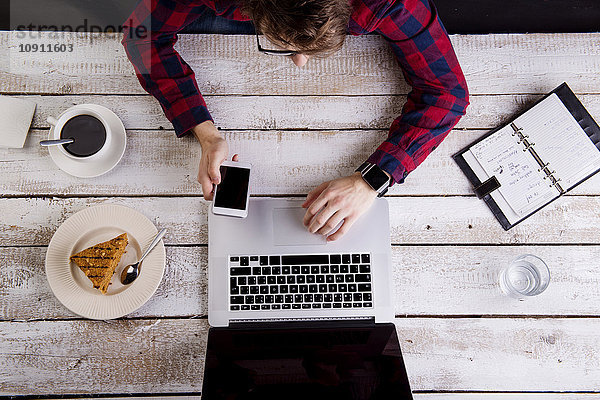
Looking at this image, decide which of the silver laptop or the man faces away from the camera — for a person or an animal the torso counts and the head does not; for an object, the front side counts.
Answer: the silver laptop

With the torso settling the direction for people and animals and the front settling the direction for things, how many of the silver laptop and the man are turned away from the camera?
1

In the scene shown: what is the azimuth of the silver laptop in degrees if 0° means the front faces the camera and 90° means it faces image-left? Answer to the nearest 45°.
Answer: approximately 180°

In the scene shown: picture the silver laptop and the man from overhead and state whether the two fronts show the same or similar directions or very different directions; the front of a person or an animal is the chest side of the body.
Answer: very different directions
